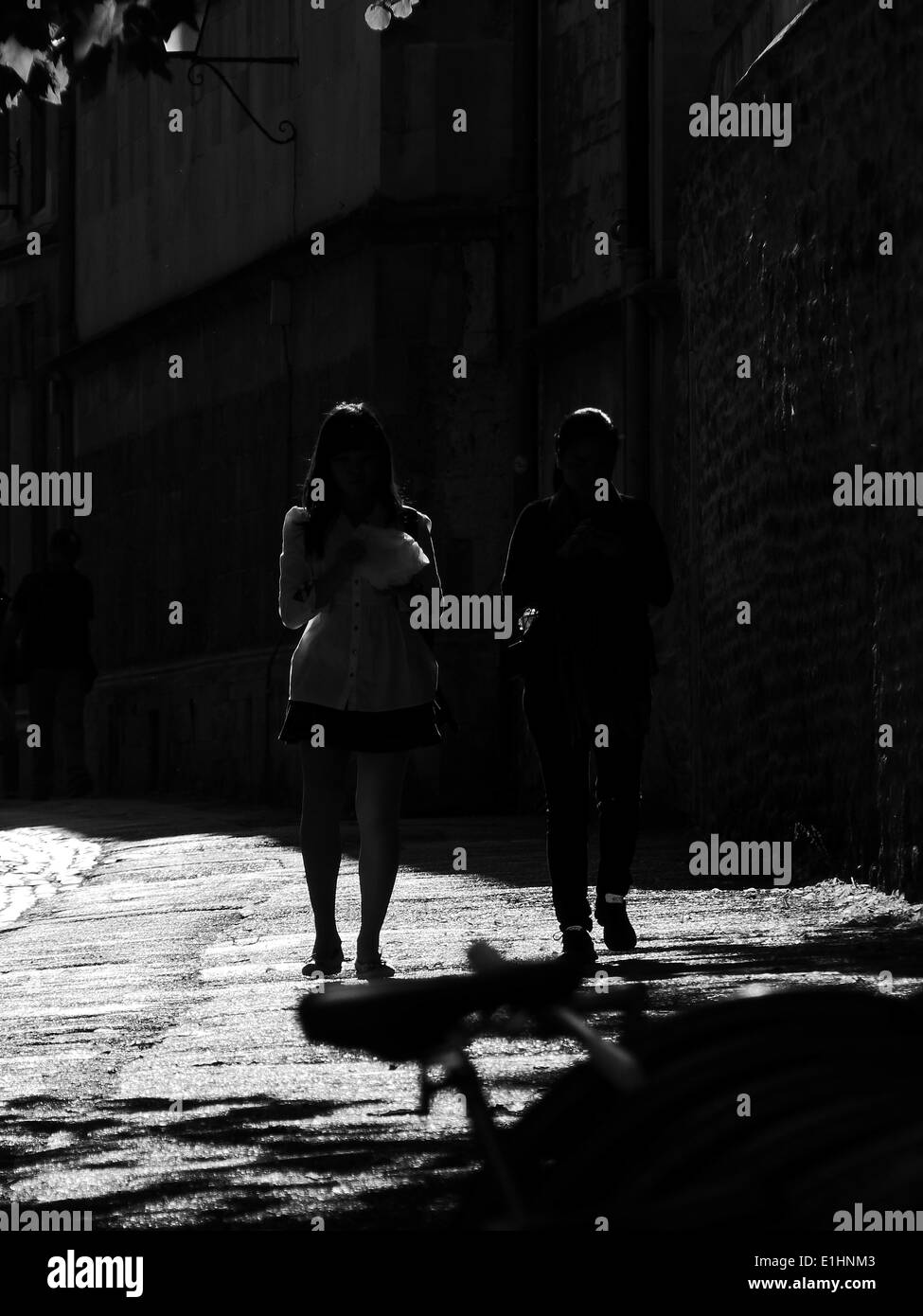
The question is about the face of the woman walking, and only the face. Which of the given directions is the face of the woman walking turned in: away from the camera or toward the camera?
toward the camera

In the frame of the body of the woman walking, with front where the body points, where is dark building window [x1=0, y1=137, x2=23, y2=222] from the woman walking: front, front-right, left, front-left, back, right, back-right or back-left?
back

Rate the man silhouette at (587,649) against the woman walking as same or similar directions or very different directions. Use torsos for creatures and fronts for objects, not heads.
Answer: same or similar directions

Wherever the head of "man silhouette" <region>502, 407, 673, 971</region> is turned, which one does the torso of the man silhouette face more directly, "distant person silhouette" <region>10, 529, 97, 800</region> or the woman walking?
the woman walking

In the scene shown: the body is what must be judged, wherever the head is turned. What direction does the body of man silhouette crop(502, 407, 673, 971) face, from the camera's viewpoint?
toward the camera

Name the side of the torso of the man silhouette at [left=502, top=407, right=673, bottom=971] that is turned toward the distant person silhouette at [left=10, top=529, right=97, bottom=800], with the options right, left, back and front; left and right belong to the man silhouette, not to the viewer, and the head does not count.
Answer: back

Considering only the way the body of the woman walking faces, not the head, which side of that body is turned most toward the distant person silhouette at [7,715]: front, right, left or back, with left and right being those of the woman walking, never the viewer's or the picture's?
back

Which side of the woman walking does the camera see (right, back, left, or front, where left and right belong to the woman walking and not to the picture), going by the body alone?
front

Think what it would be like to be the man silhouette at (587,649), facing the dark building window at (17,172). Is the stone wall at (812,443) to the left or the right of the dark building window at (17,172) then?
right

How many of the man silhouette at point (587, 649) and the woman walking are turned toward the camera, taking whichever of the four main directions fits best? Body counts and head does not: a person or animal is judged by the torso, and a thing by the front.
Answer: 2

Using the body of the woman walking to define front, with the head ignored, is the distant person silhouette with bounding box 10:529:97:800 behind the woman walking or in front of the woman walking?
behind

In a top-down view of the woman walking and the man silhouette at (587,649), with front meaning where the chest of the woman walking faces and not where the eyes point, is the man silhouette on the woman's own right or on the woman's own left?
on the woman's own left

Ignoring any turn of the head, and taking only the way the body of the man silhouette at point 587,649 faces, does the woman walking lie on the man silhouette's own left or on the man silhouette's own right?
on the man silhouette's own right
